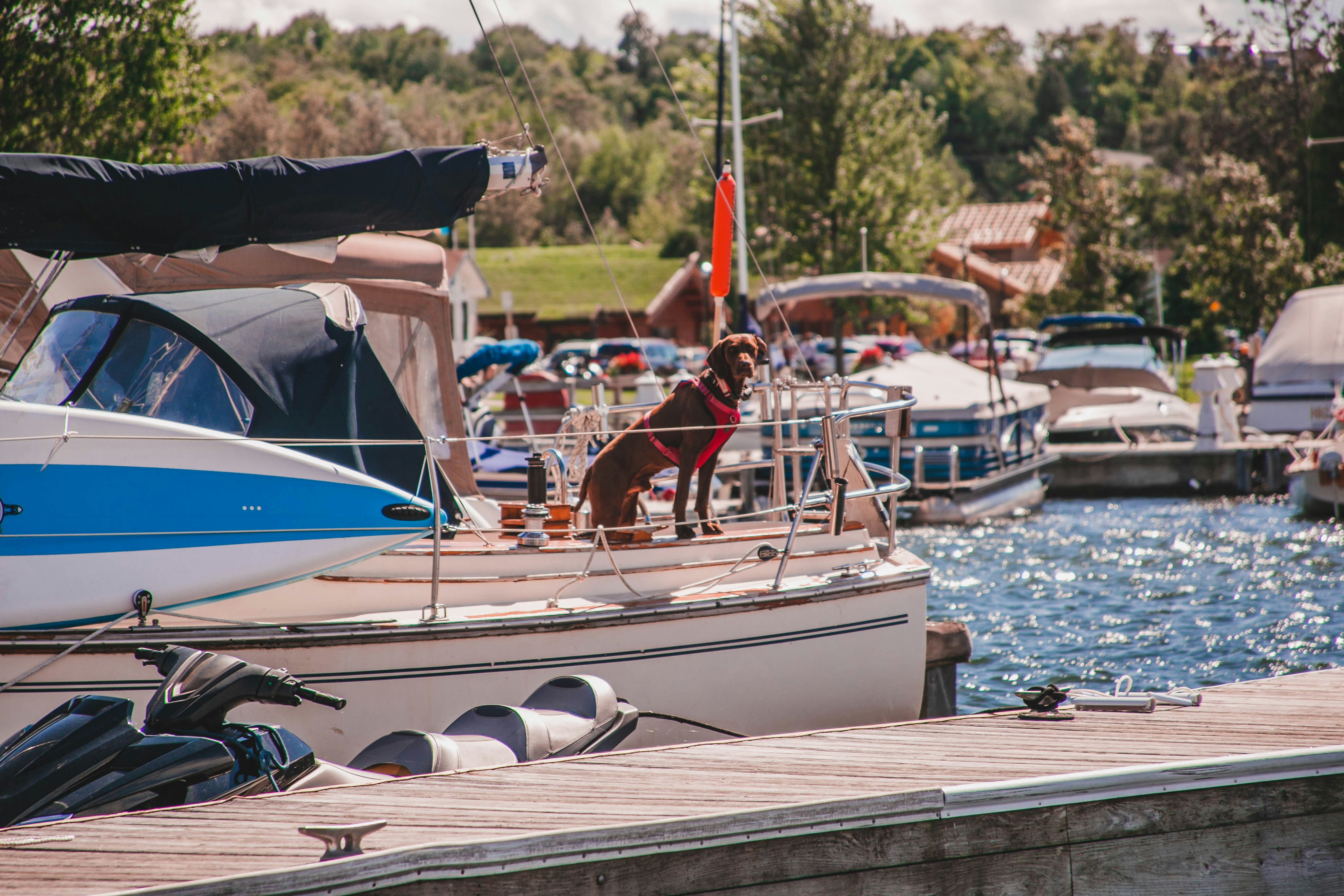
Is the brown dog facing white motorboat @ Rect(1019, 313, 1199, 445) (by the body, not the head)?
no

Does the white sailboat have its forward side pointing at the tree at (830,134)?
no

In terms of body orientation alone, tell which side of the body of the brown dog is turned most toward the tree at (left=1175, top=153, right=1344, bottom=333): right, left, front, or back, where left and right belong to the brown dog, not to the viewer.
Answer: left

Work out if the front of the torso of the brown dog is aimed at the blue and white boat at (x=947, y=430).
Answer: no
